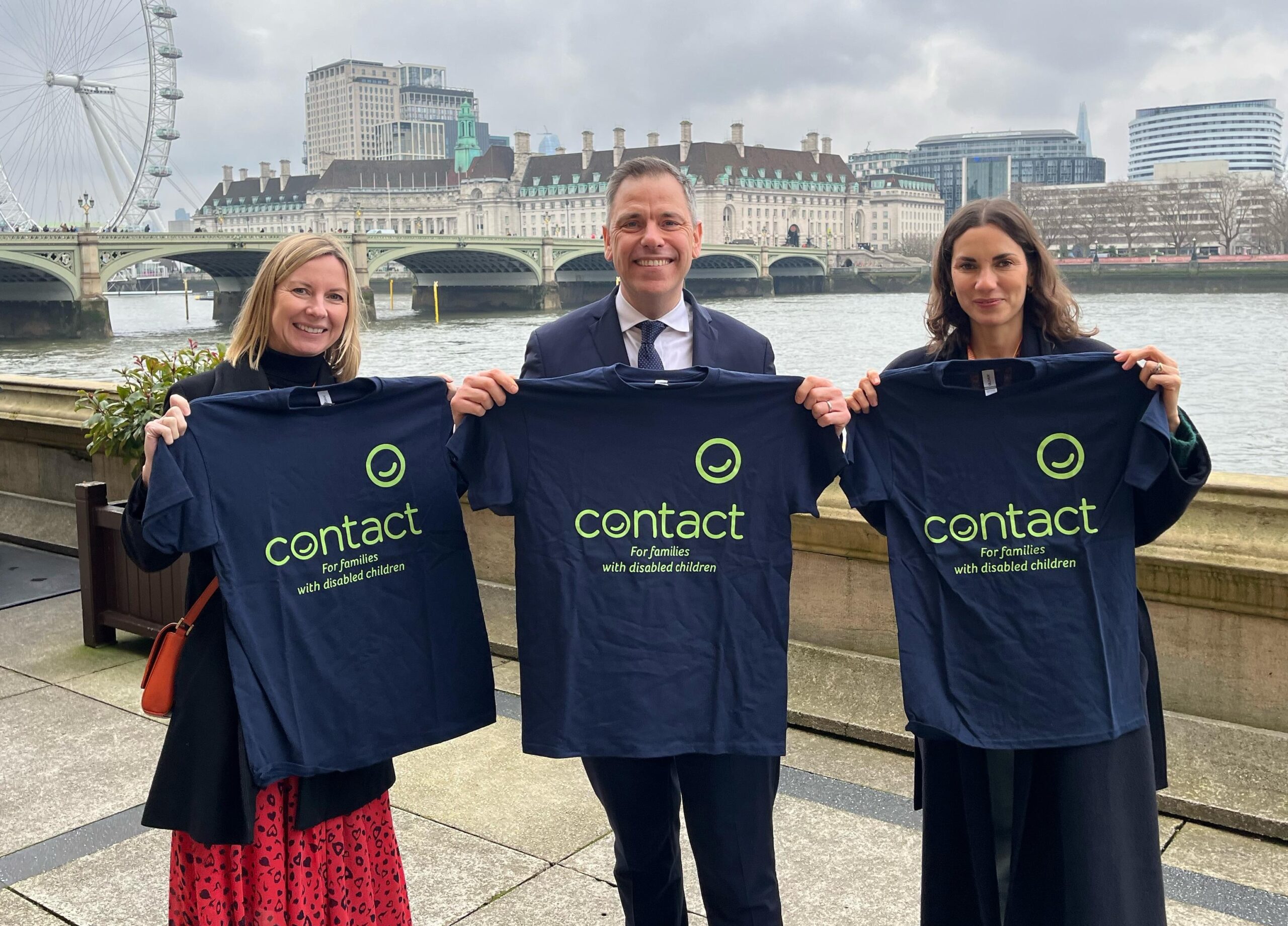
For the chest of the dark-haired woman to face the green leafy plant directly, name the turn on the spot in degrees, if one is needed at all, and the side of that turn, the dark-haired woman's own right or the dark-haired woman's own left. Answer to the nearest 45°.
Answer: approximately 135° to the dark-haired woman's own right

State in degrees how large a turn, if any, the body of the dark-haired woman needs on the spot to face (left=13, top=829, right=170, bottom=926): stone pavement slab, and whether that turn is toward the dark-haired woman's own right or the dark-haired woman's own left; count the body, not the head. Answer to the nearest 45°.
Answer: approximately 90° to the dark-haired woman's own right

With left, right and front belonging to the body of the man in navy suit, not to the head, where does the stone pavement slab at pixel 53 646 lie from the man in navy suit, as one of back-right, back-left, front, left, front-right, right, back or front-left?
back-right

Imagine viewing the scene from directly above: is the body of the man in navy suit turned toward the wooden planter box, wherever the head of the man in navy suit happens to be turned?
no

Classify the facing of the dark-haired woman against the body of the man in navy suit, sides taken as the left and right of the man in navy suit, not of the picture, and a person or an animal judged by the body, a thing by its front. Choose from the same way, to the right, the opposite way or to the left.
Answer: the same way

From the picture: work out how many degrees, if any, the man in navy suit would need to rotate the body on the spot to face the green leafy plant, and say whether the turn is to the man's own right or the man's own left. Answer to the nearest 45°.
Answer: approximately 135° to the man's own right

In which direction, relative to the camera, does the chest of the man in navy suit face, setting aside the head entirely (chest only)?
toward the camera

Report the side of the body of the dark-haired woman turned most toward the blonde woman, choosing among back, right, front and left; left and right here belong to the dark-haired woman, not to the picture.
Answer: right

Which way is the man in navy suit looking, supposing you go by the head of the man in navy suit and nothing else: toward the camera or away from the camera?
toward the camera

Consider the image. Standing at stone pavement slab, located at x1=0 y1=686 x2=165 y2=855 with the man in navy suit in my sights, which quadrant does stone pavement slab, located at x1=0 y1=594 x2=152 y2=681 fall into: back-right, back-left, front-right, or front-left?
back-left

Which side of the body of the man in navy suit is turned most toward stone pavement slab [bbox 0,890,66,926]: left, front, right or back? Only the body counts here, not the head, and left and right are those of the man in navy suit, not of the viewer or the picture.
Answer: right

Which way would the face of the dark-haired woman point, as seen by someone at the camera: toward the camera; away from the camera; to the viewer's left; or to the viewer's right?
toward the camera

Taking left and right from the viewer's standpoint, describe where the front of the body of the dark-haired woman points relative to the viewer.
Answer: facing the viewer

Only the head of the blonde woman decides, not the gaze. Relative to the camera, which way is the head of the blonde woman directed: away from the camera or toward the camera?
toward the camera
